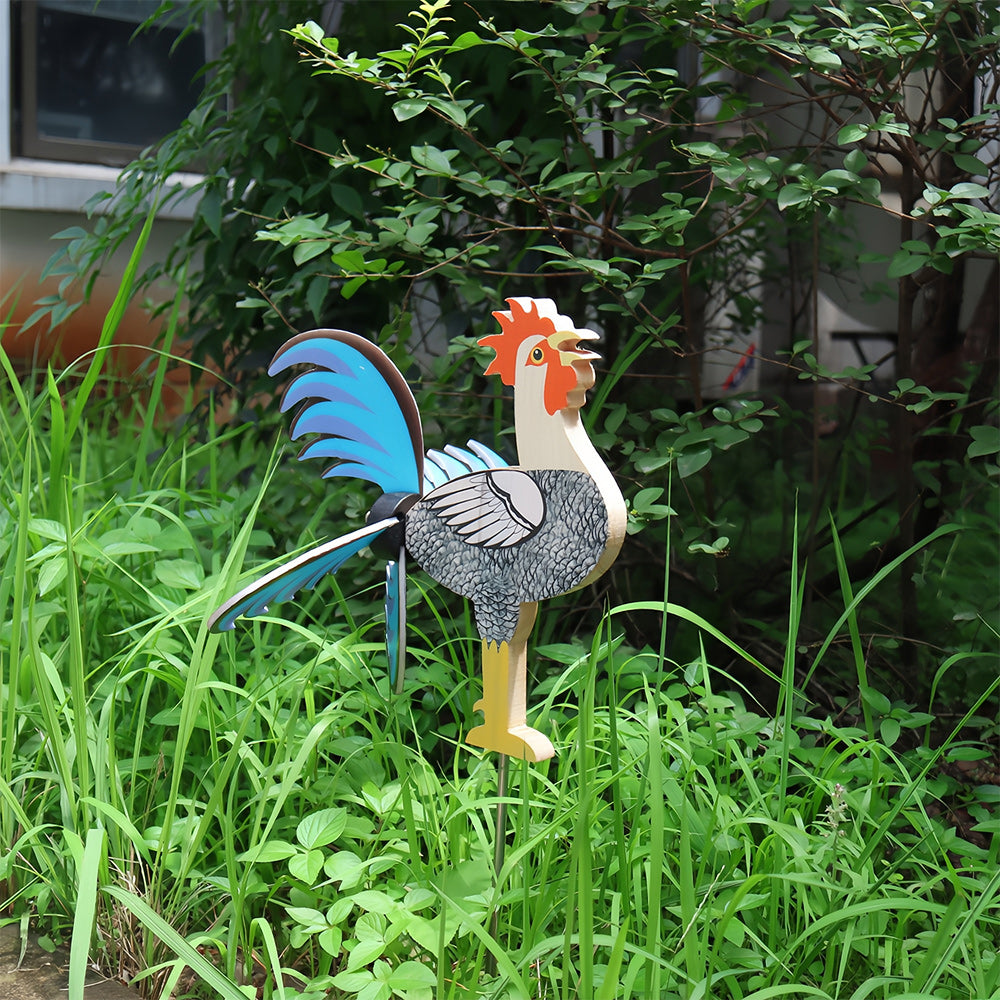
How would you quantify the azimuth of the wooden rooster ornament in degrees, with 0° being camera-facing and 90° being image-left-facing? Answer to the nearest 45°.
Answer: approximately 315°

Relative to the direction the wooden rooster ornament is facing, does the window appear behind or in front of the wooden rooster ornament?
behind
